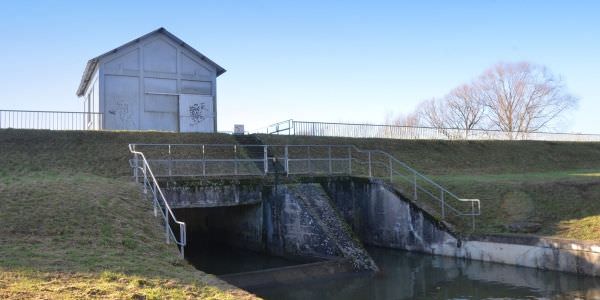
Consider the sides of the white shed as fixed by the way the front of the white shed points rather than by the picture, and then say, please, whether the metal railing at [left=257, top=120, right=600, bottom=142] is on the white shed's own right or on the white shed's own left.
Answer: on the white shed's own left

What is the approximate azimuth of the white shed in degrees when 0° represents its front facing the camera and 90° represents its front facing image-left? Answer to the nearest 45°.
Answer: approximately 0°

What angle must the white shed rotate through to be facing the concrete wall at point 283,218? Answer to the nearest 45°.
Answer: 0° — it already faces it

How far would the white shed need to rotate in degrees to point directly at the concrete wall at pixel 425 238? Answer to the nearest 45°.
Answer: approximately 45° to its left
